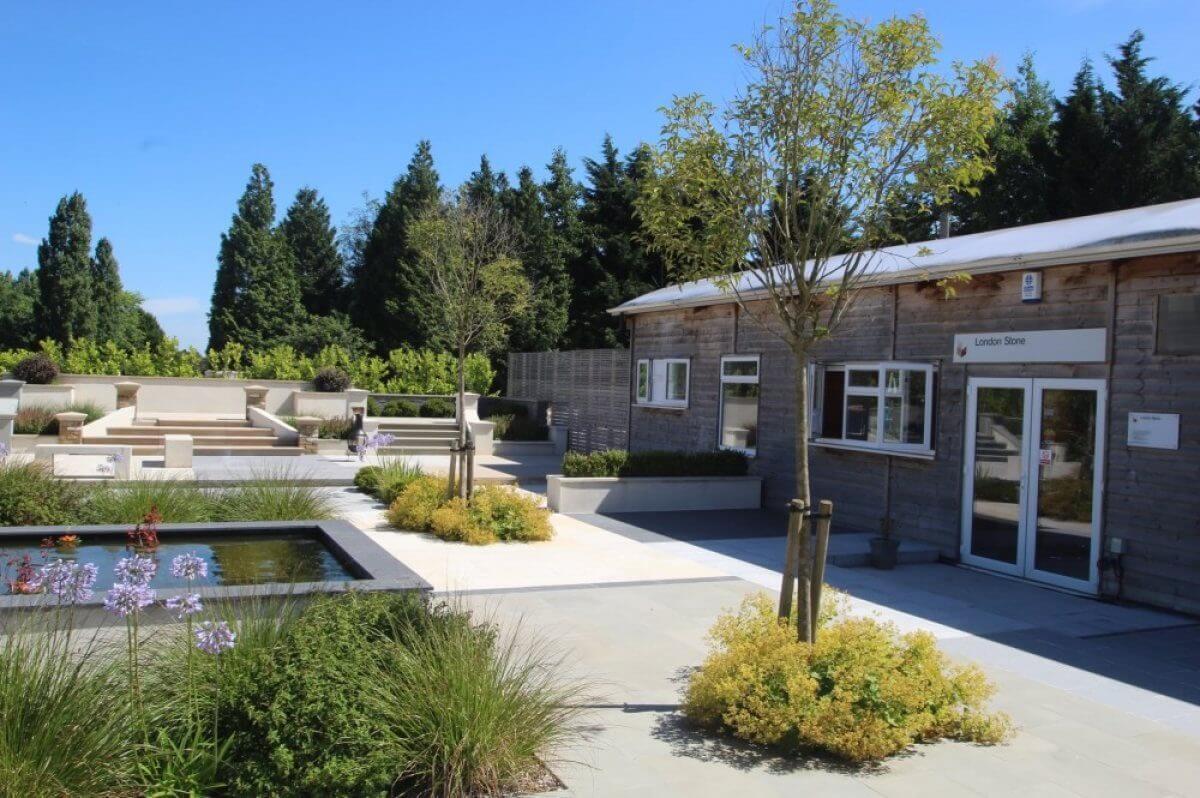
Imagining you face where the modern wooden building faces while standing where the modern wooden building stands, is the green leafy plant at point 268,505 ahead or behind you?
ahead

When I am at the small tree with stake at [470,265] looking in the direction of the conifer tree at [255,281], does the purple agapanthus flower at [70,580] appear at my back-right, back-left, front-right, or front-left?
back-left

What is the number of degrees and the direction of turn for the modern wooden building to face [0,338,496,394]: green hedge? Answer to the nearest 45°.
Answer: approximately 90° to its right

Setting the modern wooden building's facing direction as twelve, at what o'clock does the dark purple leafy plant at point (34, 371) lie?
The dark purple leafy plant is roughly at 2 o'clock from the modern wooden building.

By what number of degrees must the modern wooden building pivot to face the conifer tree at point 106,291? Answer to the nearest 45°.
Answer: approximately 90° to its right

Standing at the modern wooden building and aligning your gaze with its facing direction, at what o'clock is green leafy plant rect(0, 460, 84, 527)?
The green leafy plant is roughly at 1 o'clock from the modern wooden building.

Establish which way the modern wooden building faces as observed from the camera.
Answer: facing the viewer and to the left of the viewer

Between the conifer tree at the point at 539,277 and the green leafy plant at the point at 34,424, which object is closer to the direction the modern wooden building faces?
the green leafy plant

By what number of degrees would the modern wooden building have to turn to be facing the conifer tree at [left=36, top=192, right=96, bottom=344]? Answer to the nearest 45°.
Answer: approximately 90° to its right

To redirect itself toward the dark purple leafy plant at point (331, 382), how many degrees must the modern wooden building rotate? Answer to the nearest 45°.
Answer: approximately 90° to its right

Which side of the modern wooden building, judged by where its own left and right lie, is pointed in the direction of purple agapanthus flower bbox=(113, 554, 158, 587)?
front

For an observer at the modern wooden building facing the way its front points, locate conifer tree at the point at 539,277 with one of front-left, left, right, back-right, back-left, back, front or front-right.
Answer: right

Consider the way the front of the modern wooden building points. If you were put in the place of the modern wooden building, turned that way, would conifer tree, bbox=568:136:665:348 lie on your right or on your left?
on your right
